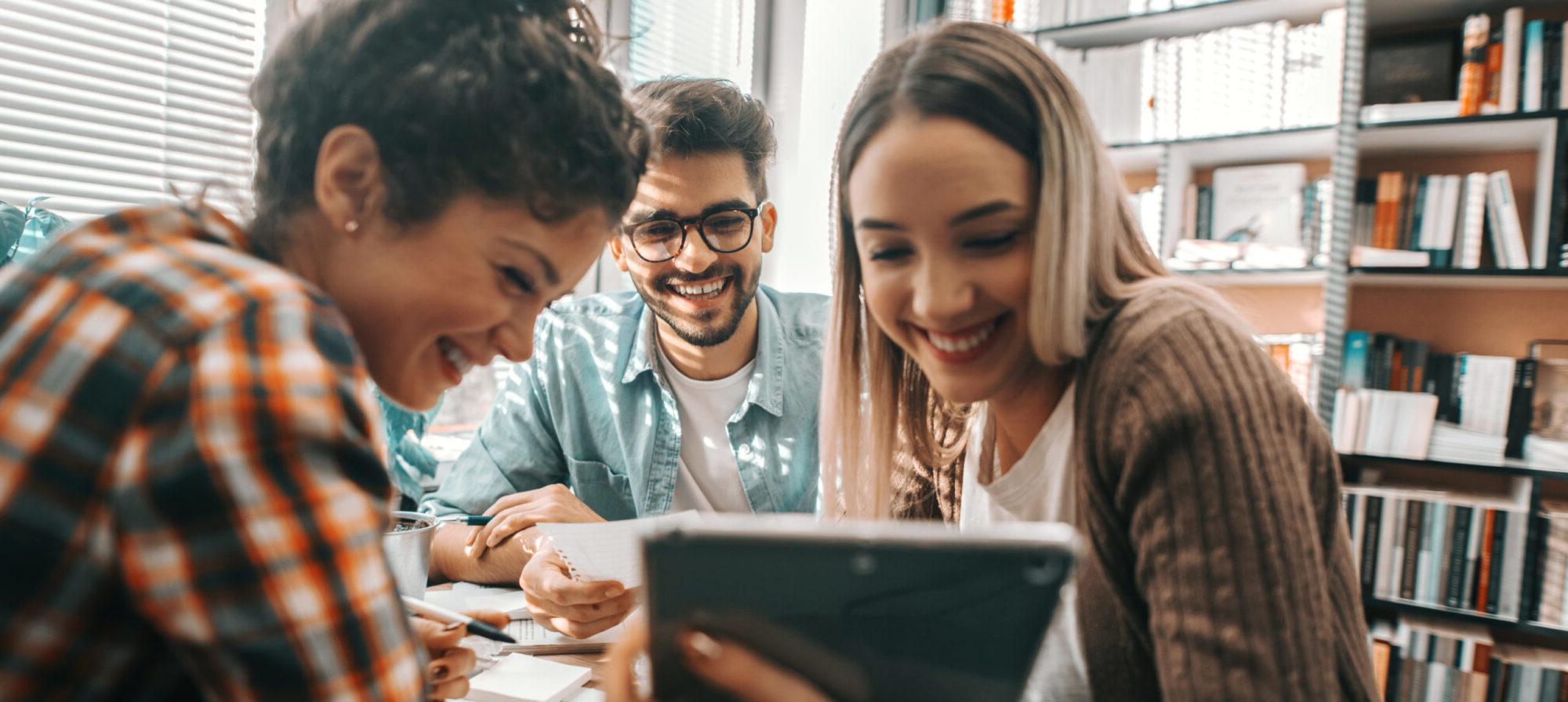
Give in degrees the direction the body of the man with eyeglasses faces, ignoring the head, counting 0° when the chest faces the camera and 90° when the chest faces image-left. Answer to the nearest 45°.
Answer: approximately 0°

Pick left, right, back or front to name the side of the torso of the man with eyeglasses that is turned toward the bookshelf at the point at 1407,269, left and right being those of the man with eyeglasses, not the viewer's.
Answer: left

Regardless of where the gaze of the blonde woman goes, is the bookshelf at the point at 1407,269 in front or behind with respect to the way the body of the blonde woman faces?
behind

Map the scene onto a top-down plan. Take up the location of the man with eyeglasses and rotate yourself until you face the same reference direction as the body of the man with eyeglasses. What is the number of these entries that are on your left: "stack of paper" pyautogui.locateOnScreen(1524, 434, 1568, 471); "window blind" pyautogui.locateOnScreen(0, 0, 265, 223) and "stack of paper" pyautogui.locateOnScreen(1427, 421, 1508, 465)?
2

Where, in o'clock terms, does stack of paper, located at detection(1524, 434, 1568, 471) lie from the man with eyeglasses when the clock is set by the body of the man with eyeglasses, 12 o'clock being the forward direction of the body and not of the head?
The stack of paper is roughly at 9 o'clock from the man with eyeglasses.

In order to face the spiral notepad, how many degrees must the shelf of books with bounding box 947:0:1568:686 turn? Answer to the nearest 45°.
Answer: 0° — it already faces it

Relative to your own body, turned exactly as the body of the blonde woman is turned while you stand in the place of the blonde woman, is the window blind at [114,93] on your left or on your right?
on your right
